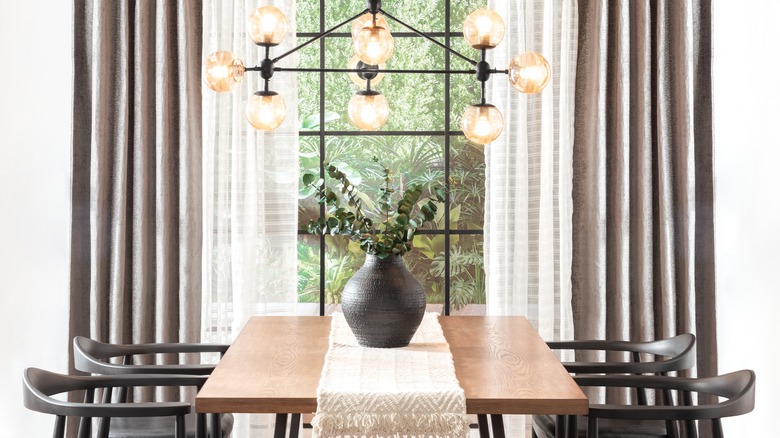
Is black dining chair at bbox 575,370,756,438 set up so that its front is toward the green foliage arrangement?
yes

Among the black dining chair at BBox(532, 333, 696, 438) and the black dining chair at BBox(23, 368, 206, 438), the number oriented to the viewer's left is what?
1

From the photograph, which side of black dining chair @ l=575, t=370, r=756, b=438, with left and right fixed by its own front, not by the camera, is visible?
left

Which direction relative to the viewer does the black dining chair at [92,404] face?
to the viewer's right

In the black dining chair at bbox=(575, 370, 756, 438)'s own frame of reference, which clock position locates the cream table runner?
The cream table runner is roughly at 11 o'clock from the black dining chair.

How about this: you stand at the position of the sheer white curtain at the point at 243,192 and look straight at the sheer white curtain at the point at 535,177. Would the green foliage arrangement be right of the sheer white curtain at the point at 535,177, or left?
right

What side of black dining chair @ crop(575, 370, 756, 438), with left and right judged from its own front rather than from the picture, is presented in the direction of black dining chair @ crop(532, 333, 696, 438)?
right

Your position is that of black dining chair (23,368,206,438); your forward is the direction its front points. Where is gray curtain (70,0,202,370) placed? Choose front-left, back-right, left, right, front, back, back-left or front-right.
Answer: left

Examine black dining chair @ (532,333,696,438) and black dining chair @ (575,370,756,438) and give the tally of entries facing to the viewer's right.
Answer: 0

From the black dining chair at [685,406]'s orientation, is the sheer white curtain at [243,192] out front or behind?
out front

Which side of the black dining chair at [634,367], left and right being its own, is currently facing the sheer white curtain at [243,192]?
front

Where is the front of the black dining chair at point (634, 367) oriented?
to the viewer's left

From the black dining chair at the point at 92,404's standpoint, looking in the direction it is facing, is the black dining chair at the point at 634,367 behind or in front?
in front
